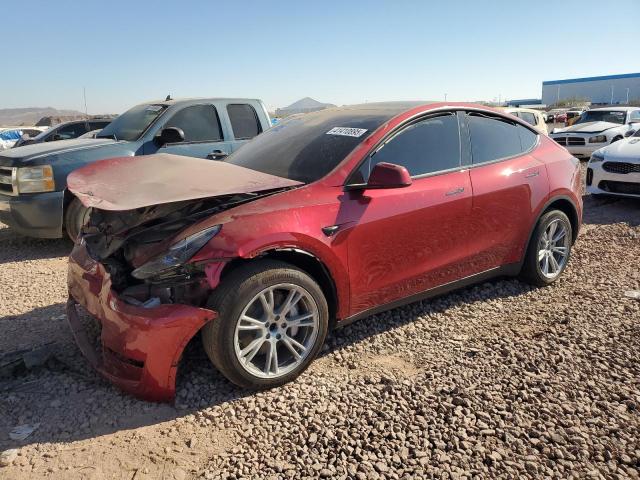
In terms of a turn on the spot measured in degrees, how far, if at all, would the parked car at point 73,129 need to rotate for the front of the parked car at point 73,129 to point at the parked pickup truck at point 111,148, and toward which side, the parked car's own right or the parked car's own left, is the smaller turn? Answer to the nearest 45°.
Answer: approximately 45° to the parked car's own left

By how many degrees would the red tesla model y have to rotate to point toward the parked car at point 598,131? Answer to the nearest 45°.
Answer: approximately 180°

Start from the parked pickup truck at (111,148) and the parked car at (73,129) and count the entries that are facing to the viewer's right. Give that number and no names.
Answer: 0

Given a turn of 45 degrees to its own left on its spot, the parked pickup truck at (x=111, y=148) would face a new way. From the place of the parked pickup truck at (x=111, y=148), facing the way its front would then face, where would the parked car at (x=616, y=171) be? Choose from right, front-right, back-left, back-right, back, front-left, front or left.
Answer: left

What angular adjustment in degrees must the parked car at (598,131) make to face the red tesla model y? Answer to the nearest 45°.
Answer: approximately 45° to its left

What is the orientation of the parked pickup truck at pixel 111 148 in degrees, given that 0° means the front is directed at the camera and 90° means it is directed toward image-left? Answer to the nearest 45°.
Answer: approximately 45°

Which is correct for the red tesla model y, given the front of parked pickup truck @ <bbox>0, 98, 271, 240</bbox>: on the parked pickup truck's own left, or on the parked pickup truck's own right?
on the parked pickup truck's own left

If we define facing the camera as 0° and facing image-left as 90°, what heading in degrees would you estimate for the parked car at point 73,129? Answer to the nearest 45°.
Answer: approximately 45°

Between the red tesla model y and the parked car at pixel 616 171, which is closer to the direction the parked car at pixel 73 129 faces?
the red tesla model y

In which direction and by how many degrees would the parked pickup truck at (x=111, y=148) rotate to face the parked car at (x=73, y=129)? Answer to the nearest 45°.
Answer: approximately 135° to its right

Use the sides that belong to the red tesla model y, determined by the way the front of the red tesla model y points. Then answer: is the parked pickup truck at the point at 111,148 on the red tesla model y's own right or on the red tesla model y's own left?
on the red tesla model y's own right
